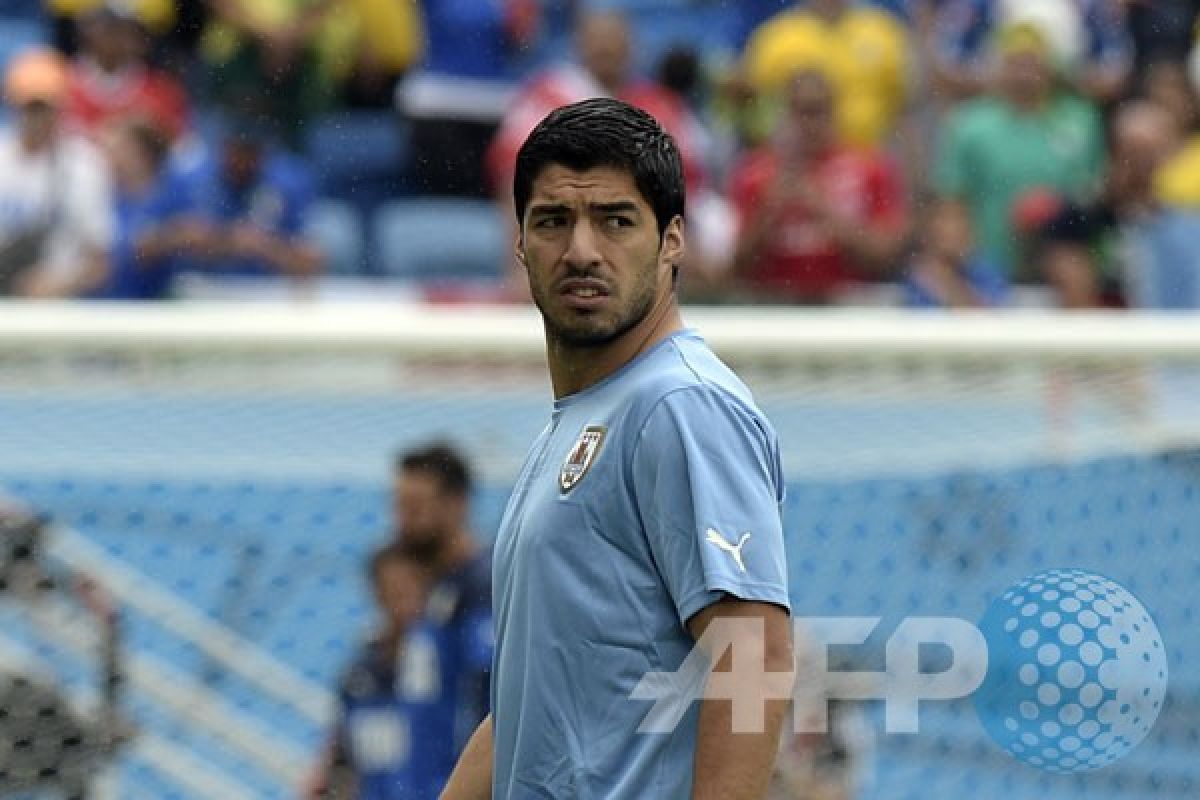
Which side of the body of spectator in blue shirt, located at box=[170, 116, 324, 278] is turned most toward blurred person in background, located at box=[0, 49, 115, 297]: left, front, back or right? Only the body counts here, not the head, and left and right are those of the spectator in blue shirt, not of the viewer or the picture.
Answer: right

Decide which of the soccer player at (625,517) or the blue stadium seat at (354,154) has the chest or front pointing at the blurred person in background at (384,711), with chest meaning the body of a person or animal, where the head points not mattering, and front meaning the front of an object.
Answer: the blue stadium seat

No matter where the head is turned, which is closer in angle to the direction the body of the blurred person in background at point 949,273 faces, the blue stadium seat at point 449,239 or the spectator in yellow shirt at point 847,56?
the blue stadium seat

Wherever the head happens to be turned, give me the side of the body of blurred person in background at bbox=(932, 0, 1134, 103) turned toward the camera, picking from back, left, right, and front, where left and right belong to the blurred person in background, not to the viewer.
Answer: front

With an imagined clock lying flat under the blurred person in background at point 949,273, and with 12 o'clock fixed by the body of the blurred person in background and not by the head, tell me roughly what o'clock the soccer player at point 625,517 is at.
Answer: The soccer player is roughly at 12 o'clock from the blurred person in background.

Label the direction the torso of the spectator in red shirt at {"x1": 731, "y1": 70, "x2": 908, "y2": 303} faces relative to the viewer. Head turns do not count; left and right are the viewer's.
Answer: facing the viewer

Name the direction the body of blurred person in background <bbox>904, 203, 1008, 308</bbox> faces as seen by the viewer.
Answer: toward the camera

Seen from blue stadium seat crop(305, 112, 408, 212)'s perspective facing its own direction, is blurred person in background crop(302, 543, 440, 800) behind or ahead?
ahead

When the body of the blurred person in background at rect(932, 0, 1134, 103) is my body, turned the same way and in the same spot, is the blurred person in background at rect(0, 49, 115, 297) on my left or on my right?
on my right

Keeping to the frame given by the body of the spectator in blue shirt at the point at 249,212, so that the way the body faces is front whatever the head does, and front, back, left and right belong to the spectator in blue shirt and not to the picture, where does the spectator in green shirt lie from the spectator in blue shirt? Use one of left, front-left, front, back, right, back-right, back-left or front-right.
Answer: left

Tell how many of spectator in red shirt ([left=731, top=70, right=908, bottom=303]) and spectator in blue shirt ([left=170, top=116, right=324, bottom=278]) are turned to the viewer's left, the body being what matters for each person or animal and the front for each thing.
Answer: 0

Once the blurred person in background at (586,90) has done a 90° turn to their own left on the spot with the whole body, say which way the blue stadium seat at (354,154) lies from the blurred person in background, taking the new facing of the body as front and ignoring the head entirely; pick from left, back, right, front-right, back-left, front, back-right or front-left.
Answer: back
